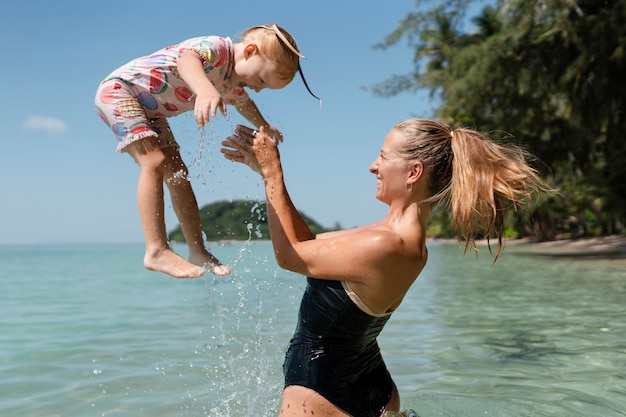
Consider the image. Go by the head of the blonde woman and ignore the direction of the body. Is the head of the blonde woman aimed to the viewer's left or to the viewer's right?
to the viewer's left

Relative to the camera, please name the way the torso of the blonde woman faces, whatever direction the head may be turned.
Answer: to the viewer's left
